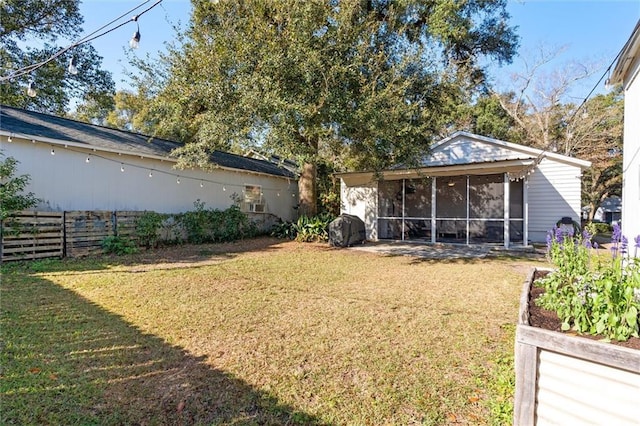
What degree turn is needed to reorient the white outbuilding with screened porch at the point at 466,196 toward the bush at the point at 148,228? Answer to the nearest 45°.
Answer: approximately 45° to its right

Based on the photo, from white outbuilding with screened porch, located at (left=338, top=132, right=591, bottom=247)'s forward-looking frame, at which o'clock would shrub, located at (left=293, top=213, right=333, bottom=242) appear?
The shrub is roughly at 2 o'clock from the white outbuilding with screened porch.

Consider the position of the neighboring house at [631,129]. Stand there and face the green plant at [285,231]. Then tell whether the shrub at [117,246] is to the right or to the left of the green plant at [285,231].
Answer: left

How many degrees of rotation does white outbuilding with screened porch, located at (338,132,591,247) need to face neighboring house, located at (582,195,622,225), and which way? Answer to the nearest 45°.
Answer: approximately 135° to its left

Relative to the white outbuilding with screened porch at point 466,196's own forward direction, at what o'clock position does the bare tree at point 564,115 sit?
The bare tree is roughly at 7 o'clock from the white outbuilding with screened porch.

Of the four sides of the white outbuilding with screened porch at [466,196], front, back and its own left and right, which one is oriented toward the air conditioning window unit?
right

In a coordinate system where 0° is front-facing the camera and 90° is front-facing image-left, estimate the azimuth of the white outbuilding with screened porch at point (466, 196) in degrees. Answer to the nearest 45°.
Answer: approximately 0°

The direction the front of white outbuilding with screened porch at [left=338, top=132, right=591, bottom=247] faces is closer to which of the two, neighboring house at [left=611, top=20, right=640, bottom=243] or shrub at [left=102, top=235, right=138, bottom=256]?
the neighboring house

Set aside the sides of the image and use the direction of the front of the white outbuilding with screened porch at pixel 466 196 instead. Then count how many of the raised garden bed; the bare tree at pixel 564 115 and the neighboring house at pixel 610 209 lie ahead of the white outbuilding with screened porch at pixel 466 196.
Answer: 1

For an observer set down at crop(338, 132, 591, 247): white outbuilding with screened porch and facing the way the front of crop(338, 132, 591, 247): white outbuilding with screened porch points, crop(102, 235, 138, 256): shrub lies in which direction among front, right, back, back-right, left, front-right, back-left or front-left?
front-right

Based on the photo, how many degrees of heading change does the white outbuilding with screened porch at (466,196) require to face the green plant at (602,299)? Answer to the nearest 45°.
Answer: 0° — it already faces it
